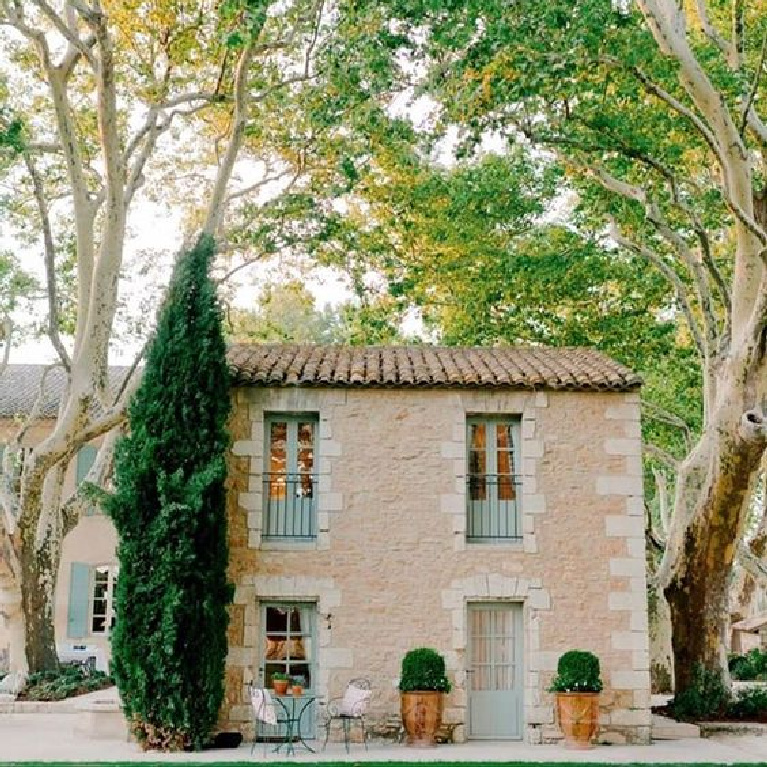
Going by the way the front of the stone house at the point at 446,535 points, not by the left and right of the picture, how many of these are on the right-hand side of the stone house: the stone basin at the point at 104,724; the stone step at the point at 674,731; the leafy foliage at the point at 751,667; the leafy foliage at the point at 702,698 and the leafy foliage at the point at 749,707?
1

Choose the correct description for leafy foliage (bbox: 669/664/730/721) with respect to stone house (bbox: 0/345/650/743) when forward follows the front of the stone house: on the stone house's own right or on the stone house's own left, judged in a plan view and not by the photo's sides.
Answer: on the stone house's own left

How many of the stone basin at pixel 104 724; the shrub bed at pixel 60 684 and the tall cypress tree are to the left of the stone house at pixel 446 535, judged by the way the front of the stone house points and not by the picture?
0

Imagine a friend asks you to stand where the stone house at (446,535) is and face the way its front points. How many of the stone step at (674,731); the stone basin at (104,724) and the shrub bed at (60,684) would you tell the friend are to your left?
1

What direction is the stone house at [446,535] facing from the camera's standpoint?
toward the camera

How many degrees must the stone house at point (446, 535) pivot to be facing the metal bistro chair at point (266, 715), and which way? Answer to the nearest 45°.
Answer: approximately 90° to its right

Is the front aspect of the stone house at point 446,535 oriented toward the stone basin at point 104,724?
no

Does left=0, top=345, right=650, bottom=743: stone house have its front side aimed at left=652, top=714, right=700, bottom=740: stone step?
no

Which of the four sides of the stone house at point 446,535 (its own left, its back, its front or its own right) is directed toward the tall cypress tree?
right

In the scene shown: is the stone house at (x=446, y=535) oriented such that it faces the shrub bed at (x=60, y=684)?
no

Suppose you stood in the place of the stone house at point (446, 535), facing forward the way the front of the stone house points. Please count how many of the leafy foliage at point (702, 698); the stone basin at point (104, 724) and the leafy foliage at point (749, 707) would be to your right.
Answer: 1

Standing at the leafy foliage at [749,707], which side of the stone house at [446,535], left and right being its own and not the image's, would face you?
left

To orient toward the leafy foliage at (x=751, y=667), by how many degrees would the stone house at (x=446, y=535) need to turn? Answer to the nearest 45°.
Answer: approximately 135° to its left
